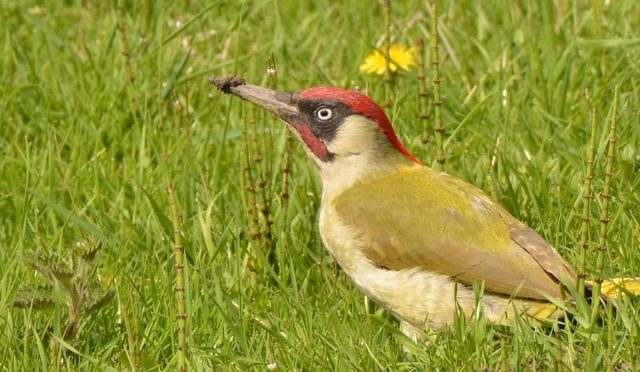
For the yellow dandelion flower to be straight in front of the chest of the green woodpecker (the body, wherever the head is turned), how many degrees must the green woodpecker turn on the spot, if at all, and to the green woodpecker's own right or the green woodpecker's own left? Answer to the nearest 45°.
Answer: approximately 90° to the green woodpecker's own right

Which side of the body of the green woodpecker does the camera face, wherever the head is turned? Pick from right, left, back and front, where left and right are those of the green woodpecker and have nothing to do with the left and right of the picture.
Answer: left
